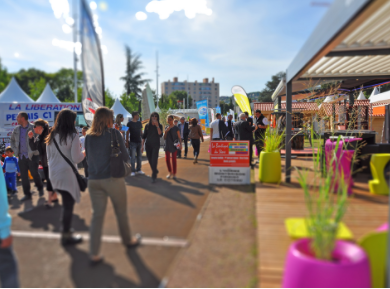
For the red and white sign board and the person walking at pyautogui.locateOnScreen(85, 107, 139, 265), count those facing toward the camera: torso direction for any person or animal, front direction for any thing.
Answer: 1

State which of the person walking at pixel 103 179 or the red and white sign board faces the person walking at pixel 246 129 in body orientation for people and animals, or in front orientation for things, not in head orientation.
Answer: the person walking at pixel 103 179

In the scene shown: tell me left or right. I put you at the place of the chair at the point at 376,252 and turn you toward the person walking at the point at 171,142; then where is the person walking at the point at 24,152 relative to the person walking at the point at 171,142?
left

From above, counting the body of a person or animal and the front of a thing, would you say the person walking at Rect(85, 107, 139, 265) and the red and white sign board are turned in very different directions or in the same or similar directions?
very different directions

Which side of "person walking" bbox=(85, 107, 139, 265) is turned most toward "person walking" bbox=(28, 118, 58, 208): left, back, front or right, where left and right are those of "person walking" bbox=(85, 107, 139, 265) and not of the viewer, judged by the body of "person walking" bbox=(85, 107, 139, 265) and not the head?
left

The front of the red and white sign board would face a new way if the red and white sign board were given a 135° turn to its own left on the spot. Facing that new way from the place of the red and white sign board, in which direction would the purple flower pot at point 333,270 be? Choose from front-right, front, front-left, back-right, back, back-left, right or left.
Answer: back-right

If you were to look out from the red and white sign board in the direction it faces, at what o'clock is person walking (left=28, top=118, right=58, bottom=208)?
The person walking is roughly at 2 o'clock from the red and white sign board.

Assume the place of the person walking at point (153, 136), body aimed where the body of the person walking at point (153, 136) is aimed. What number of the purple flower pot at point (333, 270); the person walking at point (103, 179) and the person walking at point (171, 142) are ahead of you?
2

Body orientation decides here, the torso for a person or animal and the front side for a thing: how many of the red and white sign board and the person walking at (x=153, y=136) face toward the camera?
2

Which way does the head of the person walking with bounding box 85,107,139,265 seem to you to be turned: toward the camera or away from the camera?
away from the camera

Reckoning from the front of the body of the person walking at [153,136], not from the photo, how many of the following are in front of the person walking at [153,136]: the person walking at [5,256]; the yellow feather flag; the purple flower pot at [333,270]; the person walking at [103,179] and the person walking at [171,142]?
3

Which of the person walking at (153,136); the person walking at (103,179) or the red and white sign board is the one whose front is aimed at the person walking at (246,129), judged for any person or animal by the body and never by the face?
the person walking at (103,179)
